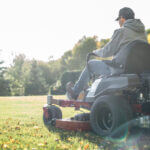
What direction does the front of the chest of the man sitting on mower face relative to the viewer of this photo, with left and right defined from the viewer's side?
facing away from the viewer and to the left of the viewer

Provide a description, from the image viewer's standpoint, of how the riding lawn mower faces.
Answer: facing away from the viewer and to the left of the viewer

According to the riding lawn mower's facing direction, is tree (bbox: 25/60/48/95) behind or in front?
in front

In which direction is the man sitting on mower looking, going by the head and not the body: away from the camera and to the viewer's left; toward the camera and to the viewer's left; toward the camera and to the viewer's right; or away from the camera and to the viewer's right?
away from the camera and to the viewer's left

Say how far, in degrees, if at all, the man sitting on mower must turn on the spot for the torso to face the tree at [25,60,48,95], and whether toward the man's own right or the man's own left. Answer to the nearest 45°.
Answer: approximately 45° to the man's own right
